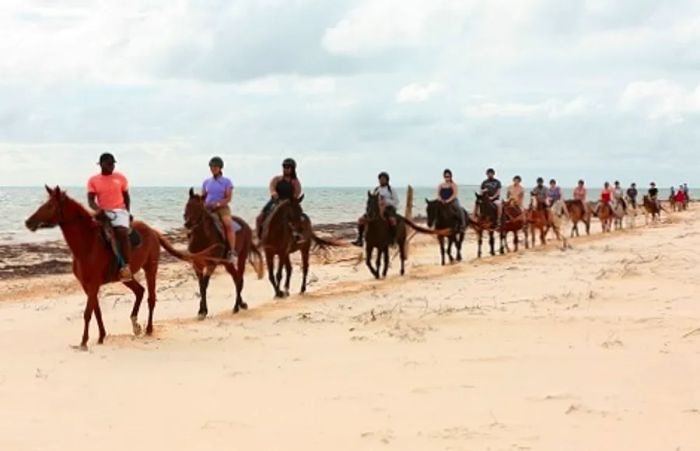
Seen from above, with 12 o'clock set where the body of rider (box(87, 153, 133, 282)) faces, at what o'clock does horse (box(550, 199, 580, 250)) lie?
The horse is roughly at 6 o'clock from the rider.

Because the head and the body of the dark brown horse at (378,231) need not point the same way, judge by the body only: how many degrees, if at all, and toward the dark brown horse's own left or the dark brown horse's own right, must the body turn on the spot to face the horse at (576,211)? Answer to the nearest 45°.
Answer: approximately 180°

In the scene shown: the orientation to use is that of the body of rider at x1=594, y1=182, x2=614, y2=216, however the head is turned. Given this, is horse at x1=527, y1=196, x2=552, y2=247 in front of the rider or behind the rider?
in front

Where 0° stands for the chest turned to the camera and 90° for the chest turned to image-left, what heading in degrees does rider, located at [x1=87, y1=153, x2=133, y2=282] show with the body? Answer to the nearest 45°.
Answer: approximately 45°

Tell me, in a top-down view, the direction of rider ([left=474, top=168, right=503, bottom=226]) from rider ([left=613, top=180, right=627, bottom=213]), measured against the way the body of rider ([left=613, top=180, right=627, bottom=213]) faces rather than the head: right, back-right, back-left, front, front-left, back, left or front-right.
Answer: front-left

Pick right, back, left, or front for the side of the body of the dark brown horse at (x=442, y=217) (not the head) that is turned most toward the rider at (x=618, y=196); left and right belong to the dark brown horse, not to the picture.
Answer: back

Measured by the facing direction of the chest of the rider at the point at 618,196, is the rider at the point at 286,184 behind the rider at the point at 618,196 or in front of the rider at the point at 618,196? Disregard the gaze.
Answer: in front

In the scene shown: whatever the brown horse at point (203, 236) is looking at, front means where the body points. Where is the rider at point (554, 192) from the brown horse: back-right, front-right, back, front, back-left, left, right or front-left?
back

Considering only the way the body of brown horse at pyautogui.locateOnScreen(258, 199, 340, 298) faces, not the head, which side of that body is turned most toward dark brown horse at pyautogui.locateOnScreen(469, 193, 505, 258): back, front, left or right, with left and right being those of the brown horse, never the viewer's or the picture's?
back

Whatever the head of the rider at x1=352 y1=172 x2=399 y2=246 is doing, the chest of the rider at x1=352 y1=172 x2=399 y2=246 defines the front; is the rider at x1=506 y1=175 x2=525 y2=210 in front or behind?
behind

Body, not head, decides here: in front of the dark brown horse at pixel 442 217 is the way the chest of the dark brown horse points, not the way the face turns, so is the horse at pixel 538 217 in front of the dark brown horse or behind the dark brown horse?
behind

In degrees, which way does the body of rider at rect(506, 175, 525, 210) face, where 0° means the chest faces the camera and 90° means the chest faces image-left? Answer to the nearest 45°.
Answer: approximately 45°

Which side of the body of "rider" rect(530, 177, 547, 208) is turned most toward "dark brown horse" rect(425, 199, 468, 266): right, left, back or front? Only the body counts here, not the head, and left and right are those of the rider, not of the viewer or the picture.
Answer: front

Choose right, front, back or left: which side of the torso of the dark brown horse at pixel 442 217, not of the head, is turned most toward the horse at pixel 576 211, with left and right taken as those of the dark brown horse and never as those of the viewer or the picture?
back

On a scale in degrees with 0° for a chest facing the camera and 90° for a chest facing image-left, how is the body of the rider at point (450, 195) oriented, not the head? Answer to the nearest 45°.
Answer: approximately 45°
